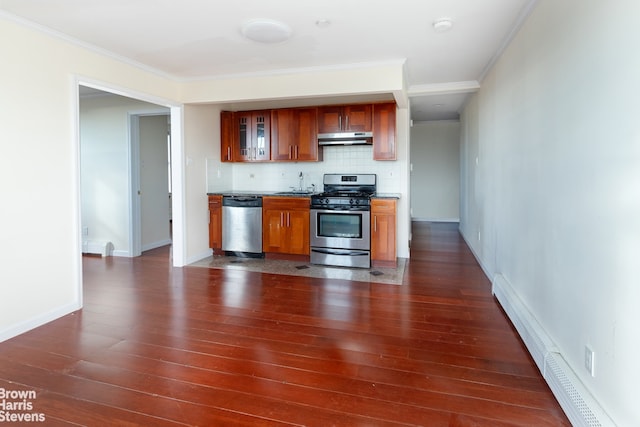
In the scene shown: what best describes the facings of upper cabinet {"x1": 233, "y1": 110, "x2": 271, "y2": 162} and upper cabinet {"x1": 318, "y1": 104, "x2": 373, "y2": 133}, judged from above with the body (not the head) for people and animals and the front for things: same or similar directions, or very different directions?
same or similar directions

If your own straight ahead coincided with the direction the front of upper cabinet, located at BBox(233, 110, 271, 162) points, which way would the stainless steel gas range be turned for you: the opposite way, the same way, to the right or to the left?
the same way

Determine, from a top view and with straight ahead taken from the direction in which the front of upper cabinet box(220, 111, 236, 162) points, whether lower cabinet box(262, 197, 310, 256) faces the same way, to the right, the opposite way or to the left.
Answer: the same way

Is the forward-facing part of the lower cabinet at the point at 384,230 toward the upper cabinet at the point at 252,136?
no

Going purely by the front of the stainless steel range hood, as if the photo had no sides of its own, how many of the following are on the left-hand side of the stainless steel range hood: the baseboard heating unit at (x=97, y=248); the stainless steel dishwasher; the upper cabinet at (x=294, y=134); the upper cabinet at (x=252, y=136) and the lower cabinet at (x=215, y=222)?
0

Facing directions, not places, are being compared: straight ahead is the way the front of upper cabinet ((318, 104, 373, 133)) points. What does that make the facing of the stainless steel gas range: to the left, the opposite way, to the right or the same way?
the same way

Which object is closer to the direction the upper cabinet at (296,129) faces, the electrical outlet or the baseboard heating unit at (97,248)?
the electrical outlet

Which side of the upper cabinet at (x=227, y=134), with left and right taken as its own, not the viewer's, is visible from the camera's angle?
front

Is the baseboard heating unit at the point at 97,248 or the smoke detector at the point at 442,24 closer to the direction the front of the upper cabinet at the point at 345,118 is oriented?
the smoke detector

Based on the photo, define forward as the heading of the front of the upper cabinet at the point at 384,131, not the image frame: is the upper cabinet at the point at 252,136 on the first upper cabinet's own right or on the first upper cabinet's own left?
on the first upper cabinet's own right

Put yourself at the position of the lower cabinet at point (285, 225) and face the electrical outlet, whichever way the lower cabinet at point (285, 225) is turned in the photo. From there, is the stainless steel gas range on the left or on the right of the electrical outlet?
left

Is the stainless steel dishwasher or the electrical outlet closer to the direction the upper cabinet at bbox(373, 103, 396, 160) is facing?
the electrical outlet

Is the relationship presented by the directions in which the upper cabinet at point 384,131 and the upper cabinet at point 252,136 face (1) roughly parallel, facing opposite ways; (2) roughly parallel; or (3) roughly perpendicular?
roughly parallel

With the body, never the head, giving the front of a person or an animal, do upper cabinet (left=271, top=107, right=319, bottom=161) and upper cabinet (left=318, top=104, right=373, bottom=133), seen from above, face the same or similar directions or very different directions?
same or similar directions

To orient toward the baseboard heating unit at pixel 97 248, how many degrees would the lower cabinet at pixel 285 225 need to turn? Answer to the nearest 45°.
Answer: approximately 90° to its right

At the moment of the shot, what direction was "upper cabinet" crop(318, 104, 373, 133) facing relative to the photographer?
facing the viewer
